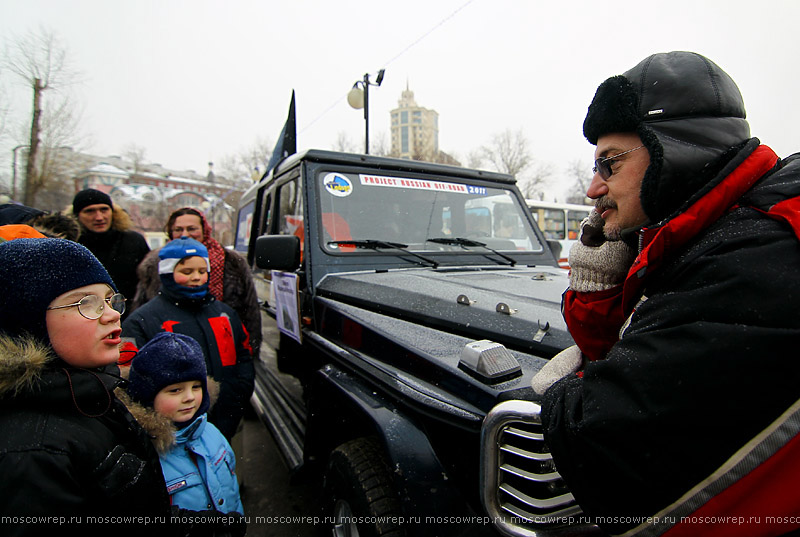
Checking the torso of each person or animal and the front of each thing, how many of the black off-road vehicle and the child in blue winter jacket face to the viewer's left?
0

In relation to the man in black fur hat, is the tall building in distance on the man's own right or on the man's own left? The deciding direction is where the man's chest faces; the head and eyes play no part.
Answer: on the man's own right

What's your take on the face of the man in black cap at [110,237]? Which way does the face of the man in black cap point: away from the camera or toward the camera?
toward the camera

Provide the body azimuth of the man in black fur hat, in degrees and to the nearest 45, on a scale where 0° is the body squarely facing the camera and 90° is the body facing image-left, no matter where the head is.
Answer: approximately 90°

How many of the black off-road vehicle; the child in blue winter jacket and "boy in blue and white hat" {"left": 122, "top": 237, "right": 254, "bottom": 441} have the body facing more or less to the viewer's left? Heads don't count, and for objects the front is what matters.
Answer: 0

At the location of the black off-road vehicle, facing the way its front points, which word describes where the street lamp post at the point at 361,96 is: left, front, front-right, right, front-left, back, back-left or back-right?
back-left

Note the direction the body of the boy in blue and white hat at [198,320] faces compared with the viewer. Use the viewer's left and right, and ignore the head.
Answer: facing the viewer and to the right of the viewer

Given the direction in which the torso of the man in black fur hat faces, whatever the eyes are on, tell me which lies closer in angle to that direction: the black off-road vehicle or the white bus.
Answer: the black off-road vehicle

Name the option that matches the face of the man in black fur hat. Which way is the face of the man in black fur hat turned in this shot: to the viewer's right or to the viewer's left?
to the viewer's left

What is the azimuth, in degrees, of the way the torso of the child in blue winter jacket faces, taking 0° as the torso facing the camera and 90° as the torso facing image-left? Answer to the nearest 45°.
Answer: approximately 315°

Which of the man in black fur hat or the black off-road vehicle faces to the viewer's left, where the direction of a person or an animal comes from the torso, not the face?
the man in black fur hat

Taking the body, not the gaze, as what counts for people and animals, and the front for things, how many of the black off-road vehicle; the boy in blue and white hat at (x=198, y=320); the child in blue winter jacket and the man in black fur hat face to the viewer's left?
1

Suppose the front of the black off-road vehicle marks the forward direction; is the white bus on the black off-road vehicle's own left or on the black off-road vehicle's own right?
on the black off-road vehicle's own left
